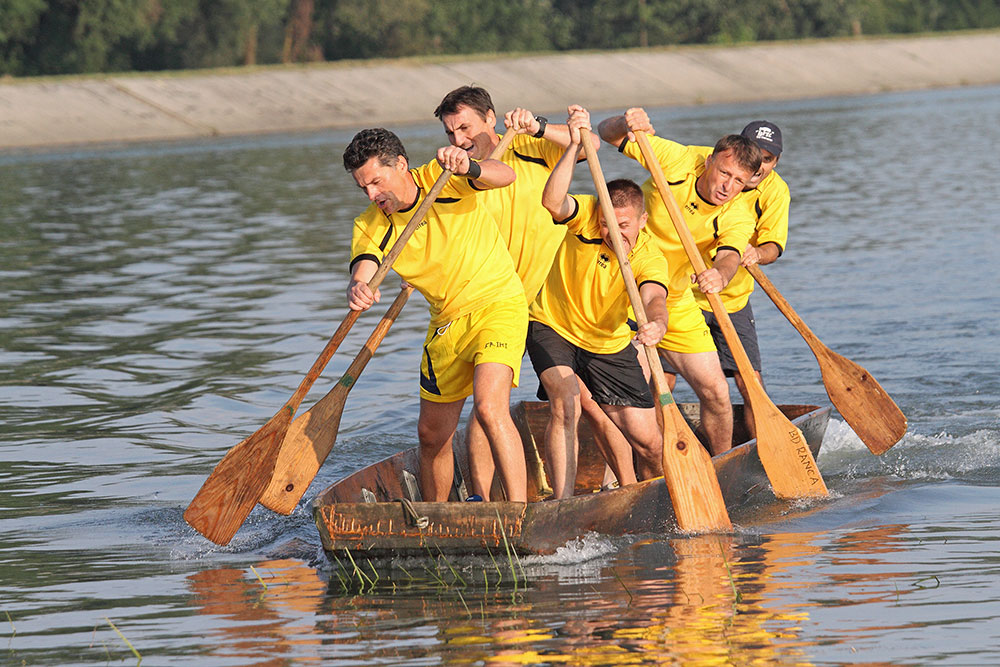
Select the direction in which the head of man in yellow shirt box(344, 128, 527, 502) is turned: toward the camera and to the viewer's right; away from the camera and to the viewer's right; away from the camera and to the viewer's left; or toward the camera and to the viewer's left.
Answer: toward the camera and to the viewer's left

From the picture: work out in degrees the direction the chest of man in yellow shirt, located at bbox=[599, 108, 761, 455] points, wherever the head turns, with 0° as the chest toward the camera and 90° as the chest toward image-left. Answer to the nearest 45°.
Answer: approximately 0°

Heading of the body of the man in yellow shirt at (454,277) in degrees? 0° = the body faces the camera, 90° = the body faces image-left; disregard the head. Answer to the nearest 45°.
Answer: approximately 45°

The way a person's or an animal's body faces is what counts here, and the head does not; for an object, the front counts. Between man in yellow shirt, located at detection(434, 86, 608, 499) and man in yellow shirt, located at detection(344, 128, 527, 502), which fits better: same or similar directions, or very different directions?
same or similar directions

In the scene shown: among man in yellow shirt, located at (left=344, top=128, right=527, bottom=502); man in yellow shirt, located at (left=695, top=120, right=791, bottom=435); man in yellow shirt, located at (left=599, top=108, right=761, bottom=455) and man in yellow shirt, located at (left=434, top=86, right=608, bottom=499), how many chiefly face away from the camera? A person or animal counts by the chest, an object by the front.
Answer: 0

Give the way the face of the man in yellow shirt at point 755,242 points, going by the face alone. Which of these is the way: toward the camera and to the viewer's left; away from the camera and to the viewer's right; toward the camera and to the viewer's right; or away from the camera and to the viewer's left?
toward the camera and to the viewer's left

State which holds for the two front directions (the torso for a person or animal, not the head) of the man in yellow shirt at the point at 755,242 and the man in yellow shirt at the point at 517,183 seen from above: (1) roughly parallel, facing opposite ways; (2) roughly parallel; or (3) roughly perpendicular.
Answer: roughly parallel

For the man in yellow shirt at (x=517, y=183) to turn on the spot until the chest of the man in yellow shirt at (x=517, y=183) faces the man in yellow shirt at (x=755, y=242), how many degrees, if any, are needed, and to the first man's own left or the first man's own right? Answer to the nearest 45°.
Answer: approximately 180°

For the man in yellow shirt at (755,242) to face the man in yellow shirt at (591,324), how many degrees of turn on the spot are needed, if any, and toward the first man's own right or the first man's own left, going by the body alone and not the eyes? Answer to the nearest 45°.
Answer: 0° — they already face them

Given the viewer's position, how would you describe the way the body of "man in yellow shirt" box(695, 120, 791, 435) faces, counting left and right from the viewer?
facing the viewer and to the left of the viewer

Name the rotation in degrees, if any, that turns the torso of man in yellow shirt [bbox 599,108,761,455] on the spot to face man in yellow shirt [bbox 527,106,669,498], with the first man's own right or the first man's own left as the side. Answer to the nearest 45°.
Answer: approximately 45° to the first man's own right

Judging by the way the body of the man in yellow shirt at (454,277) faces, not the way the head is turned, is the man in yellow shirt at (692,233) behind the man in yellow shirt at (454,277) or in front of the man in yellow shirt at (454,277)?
behind

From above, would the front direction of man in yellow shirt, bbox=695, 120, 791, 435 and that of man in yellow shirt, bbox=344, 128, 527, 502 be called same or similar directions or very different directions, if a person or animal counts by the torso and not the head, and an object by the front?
same or similar directions

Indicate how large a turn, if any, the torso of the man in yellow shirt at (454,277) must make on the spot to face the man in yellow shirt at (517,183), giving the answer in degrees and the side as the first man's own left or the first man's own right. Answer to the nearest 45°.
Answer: approximately 180°

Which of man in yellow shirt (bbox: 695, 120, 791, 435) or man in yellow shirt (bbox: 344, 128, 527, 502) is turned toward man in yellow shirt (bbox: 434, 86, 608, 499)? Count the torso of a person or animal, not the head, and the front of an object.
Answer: man in yellow shirt (bbox: 695, 120, 791, 435)
